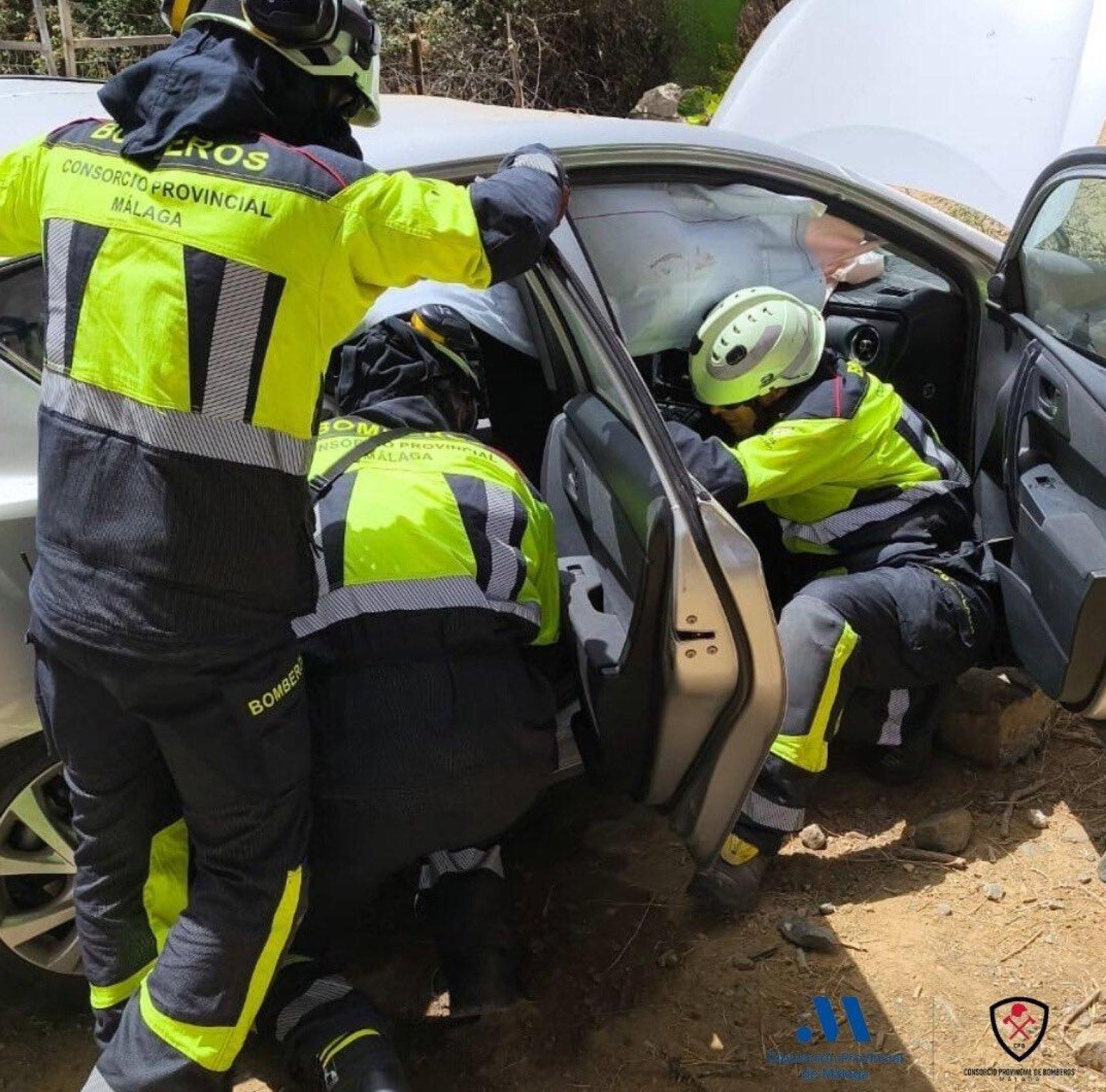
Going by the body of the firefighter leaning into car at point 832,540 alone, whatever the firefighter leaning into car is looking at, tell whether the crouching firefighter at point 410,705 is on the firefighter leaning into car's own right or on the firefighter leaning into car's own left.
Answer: on the firefighter leaning into car's own left

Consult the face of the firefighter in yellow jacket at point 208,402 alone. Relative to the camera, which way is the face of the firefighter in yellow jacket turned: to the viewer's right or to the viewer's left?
to the viewer's right

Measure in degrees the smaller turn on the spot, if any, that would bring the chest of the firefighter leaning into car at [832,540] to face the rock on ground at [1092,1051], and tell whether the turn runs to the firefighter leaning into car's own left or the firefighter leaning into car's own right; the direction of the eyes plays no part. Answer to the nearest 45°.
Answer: approximately 135° to the firefighter leaning into car's own left

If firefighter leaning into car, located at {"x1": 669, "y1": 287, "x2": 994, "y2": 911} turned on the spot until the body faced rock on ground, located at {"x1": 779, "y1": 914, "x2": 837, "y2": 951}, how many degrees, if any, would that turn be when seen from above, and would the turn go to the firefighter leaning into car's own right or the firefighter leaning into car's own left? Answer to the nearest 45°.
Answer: approximately 90° to the firefighter leaning into car's own left

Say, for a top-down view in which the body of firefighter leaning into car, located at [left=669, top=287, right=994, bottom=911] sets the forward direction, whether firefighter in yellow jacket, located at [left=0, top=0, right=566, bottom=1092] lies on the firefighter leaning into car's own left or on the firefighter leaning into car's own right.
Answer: on the firefighter leaning into car's own left

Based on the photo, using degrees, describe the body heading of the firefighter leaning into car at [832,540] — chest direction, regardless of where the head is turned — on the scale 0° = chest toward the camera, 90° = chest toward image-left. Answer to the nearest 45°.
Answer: approximately 90°
